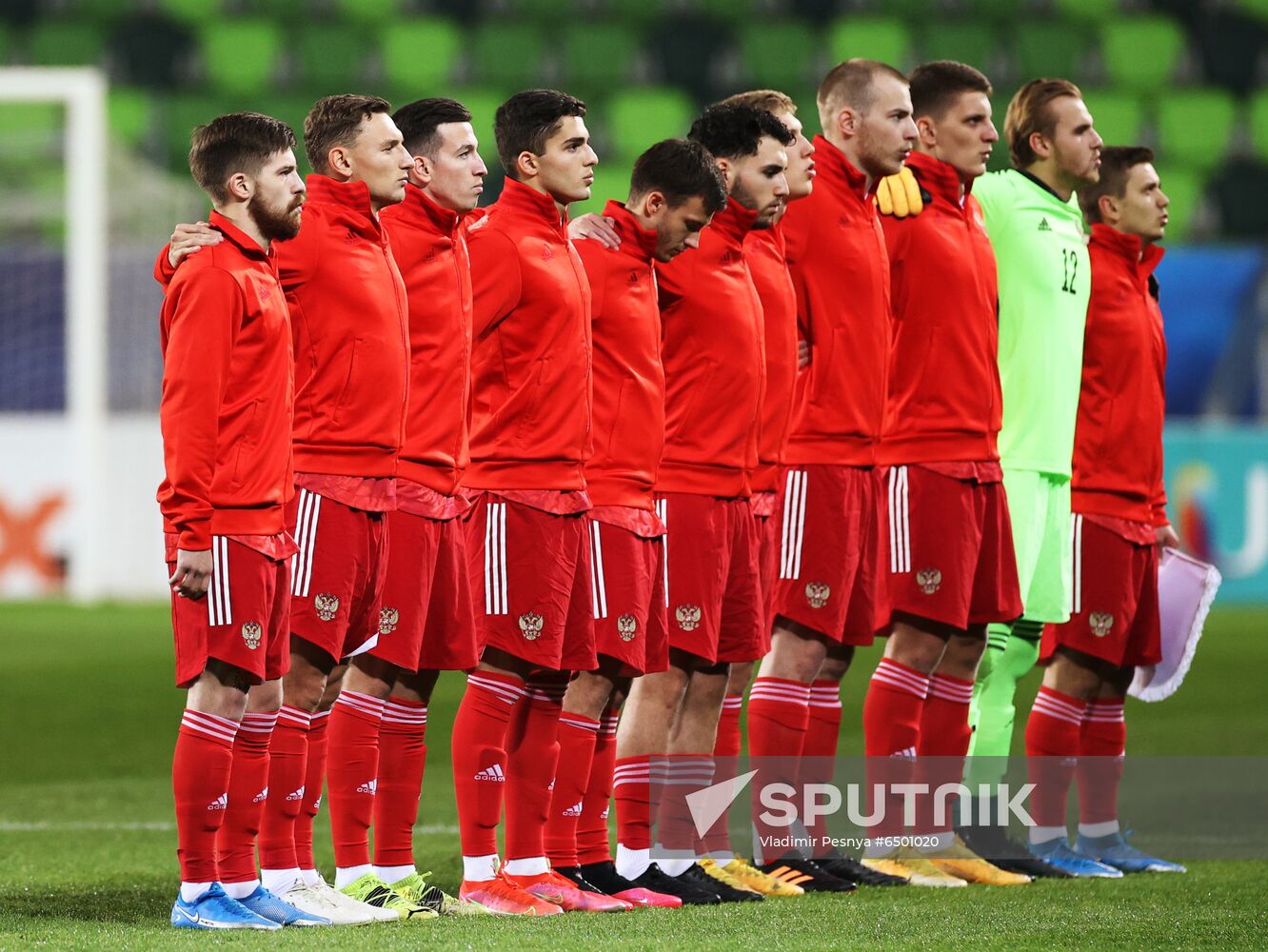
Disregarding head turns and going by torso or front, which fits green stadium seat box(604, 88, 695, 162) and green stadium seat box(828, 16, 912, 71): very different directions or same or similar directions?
same or similar directions

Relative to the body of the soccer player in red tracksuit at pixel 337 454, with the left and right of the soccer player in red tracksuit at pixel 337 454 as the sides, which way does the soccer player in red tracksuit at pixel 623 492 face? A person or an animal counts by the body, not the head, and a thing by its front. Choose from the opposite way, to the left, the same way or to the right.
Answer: the same way

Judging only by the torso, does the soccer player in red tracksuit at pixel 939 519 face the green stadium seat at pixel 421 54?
no

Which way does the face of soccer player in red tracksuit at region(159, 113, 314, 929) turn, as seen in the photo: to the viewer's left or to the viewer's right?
to the viewer's right

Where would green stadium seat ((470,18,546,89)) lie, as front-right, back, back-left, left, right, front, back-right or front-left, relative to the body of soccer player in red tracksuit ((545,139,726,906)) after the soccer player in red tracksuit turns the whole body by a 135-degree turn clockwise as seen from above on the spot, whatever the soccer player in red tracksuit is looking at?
right

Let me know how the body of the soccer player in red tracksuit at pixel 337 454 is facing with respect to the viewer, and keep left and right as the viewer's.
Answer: facing the viewer and to the right of the viewer

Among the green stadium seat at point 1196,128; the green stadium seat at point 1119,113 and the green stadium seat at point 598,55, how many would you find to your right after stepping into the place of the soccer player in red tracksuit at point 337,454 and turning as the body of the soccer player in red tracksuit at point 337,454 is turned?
0

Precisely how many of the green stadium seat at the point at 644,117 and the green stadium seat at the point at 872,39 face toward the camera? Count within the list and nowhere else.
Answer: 2

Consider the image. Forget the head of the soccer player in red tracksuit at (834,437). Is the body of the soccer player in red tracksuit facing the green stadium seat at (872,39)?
no

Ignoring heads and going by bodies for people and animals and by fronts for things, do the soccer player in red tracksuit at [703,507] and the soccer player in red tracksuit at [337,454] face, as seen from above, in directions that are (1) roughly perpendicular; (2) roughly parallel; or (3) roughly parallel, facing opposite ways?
roughly parallel

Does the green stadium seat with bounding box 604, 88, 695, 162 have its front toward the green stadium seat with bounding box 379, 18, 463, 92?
no

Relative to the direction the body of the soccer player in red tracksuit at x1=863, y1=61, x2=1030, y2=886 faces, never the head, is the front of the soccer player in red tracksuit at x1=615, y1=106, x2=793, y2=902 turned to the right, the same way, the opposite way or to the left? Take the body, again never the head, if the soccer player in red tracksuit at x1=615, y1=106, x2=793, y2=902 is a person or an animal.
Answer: the same way

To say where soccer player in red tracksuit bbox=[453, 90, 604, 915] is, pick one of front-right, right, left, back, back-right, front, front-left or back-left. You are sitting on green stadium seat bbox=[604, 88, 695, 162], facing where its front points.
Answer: front

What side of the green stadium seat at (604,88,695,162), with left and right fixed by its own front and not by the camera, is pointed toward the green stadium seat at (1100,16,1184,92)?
left

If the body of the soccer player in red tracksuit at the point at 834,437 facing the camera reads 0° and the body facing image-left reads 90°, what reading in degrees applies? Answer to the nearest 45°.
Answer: approximately 315°

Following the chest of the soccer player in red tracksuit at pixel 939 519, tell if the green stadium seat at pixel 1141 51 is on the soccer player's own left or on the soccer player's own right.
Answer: on the soccer player's own left

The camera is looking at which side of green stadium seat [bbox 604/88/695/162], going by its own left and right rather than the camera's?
front

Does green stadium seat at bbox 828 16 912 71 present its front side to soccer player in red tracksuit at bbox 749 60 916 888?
yes
